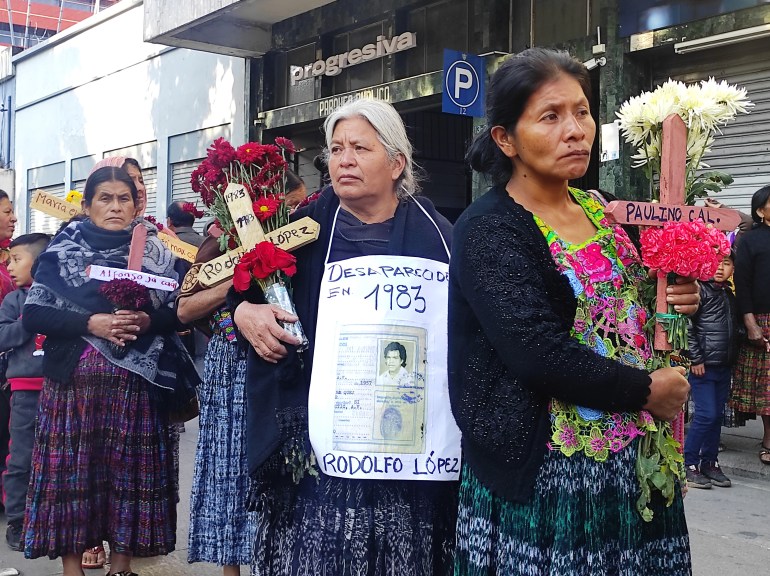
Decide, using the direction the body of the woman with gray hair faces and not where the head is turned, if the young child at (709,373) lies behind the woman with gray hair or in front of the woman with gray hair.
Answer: behind

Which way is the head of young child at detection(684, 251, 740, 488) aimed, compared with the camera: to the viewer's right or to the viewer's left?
to the viewer's left

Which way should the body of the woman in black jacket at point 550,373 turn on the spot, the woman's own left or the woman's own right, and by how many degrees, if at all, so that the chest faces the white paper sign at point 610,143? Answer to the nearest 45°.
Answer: approximately 135° to the woman's own left

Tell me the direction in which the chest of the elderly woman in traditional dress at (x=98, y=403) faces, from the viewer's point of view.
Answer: toward the camera

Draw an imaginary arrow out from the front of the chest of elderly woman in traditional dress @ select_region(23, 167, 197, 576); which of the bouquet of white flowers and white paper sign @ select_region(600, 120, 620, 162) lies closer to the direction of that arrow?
the bouquet of white flowers

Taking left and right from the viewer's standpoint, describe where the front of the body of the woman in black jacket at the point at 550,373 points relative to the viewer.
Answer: facing the viewer and to the right of the viewer

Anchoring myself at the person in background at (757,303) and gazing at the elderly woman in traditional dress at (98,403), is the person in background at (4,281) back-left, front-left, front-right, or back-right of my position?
front-right

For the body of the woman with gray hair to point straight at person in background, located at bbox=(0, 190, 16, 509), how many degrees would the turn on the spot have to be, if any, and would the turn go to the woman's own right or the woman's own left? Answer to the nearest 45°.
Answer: approximately 135° to the woman's own right

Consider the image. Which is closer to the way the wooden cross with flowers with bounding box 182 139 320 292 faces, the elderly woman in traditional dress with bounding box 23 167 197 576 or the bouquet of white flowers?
the bouquet of white flowers

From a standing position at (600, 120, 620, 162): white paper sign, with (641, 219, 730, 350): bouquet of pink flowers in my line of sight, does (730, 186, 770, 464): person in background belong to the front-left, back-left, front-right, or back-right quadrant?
front-left

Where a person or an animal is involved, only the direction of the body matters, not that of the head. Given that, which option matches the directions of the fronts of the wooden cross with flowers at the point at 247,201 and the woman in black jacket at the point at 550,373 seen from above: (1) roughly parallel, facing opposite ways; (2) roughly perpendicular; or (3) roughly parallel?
roughly parallel
